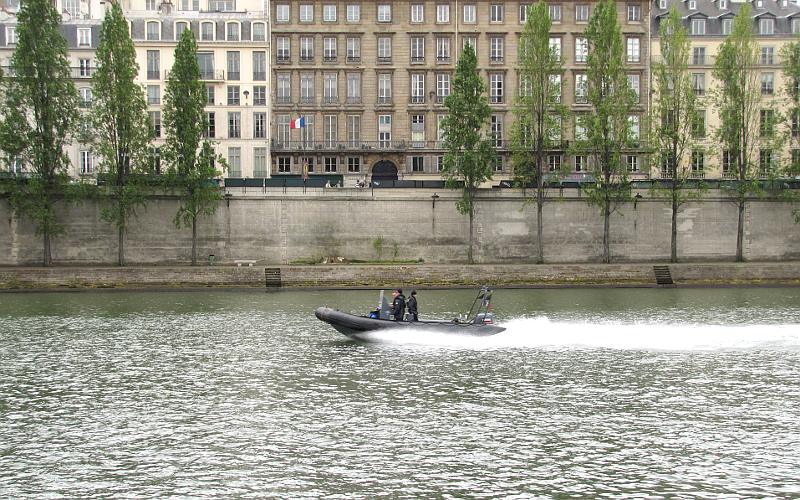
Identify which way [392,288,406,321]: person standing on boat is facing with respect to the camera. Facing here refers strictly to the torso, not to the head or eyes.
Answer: to the viewer's left

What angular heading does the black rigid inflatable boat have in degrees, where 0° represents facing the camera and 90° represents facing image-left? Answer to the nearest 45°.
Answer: approximately 90°
